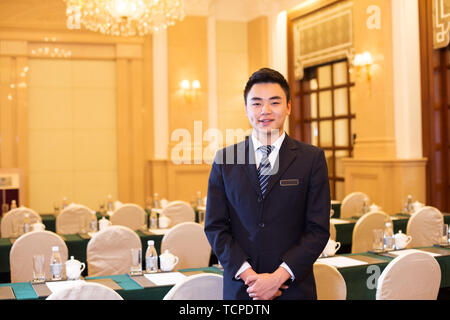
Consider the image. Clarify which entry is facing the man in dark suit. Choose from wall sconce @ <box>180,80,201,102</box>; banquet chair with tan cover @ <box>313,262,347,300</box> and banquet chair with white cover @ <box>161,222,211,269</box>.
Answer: the wall sconce

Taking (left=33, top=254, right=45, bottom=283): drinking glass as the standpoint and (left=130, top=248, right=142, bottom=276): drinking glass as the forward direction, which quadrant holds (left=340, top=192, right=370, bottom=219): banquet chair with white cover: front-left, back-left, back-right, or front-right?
front-left

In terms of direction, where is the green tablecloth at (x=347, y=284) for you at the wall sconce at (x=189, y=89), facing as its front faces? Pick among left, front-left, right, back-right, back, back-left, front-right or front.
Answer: front

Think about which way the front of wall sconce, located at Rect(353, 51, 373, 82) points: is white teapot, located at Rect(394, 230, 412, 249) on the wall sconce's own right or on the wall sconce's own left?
on the wall sconce's own left

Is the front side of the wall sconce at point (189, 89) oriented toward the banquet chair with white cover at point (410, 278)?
yes

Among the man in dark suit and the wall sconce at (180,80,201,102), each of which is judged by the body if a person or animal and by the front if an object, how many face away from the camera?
0

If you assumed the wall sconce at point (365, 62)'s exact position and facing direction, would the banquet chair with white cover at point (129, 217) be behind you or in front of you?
in front

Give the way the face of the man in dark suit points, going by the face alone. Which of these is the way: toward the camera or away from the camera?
toward the camera

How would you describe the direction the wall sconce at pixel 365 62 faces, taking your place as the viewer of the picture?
facing the viewer and to the left of the viewer

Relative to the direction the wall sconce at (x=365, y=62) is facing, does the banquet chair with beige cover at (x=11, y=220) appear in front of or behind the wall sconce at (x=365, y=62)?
in front

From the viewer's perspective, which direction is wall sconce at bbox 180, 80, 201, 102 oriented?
toward the camera

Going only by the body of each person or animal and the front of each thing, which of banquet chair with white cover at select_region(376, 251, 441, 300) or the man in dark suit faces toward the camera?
the man in dark suit

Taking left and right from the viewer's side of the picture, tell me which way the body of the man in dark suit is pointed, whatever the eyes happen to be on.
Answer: facing the viewer

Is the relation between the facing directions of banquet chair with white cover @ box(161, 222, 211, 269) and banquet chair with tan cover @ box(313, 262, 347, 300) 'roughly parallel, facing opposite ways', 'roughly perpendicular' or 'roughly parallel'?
roughly parallel

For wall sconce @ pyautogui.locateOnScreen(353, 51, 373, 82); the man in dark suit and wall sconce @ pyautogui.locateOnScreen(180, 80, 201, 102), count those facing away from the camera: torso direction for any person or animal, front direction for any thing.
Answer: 0

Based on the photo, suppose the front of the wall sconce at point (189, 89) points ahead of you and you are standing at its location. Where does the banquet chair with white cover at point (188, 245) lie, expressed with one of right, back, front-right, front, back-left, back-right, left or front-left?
front
